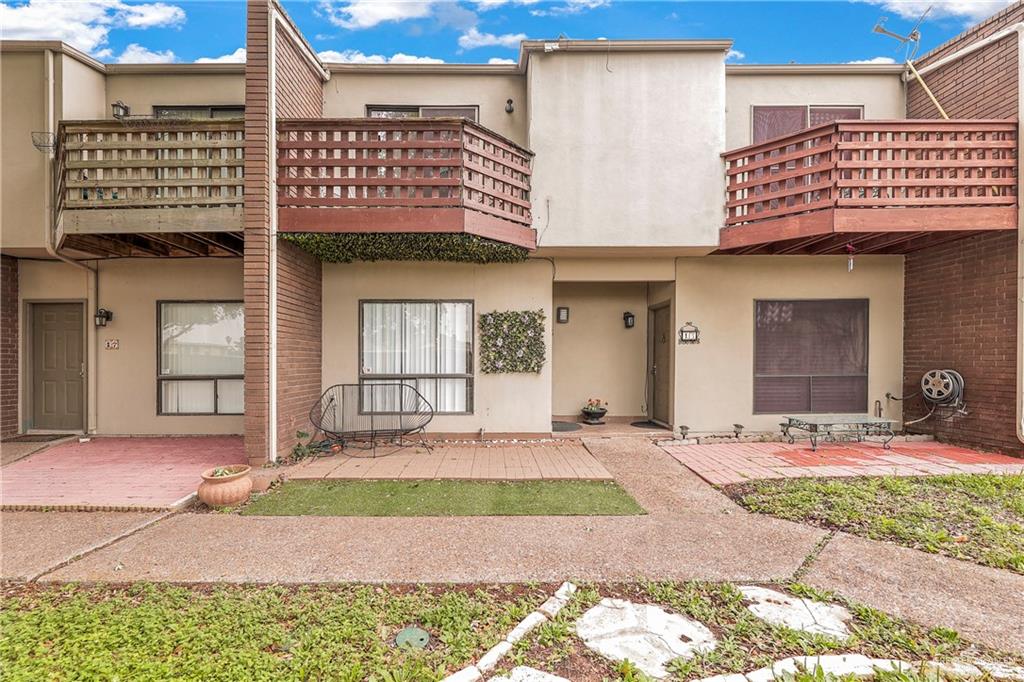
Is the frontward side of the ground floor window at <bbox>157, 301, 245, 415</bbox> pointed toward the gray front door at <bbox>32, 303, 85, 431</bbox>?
no

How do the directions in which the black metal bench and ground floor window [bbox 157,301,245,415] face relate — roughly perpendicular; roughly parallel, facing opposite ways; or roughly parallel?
roughly parallel

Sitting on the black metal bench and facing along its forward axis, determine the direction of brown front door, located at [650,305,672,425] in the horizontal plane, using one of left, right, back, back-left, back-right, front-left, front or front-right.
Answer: left

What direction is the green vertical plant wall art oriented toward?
toward the camera

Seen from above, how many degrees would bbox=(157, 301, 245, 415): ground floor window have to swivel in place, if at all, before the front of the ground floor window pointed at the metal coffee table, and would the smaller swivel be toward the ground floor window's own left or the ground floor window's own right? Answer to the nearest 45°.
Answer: approximately 45° to the ground floor window's own left

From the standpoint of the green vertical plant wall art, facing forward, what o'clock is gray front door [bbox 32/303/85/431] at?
The gray front door is roughly at 3 o'clock from the green vertical plant wall art.

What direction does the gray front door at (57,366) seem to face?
toward the camera

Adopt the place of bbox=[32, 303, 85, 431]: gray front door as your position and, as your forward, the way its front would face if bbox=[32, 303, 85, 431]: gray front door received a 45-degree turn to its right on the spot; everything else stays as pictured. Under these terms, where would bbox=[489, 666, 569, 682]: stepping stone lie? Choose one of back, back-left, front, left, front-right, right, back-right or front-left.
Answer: front-left

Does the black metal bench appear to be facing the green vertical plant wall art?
no

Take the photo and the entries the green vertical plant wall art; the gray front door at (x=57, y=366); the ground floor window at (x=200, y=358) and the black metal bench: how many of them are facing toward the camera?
4

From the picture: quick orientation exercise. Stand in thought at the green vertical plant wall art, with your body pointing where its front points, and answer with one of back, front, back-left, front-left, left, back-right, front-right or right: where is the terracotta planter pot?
front-right

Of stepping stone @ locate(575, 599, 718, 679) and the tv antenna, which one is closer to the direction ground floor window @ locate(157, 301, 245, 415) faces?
the stepping stone

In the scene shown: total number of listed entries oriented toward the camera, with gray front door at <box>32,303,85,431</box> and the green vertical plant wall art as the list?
2

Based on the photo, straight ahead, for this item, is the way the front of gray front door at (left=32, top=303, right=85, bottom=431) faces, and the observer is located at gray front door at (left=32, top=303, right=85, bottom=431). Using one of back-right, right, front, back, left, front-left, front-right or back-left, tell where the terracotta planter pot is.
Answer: front

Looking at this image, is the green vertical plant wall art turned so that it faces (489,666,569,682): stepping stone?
yes

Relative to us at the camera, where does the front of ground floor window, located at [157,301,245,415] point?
facing the viewer

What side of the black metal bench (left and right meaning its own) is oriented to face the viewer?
front

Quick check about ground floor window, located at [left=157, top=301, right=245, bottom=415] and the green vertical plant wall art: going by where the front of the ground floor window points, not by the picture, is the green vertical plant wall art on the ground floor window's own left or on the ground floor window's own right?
on the ground floor window's own left

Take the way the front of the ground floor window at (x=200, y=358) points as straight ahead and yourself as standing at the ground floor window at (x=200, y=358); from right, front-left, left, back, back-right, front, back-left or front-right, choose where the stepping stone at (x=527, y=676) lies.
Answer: front
